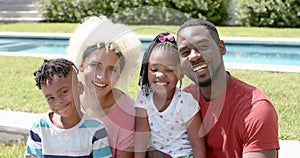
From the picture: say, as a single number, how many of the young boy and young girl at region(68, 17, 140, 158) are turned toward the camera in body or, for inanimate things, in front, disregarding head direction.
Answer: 2
